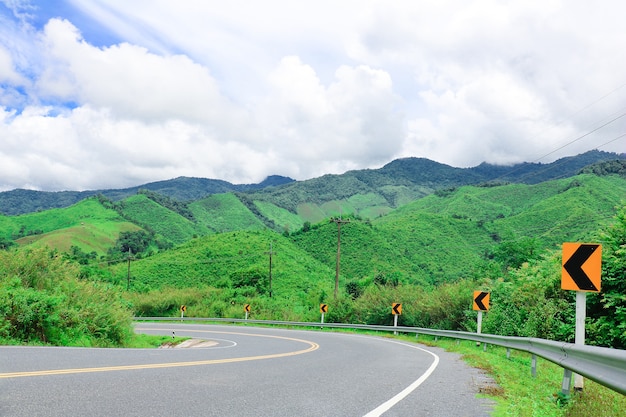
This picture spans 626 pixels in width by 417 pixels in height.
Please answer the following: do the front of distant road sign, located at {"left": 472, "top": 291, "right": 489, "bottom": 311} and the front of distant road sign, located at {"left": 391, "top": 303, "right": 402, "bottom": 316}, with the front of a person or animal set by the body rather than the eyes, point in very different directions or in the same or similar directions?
same or similar directions

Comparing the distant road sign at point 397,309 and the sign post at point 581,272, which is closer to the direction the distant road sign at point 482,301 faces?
the sign post

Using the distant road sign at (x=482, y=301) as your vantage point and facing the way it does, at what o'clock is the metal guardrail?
The metal guardrail is roughly at 12 o'clock from the distant road sign.

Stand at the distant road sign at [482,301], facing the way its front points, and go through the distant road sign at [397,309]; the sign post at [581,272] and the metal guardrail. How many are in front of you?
2

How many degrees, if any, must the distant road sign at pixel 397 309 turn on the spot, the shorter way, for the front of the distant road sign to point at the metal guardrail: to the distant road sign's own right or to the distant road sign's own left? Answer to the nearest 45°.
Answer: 0° — it already faces it

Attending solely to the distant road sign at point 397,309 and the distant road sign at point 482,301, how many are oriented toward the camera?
2

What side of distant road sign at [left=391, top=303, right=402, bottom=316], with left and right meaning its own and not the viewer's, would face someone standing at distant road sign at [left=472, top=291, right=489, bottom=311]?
front

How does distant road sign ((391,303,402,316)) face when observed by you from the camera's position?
facing the viewer

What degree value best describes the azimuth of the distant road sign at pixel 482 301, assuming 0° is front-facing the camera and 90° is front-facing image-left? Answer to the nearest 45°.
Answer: approximately 0°

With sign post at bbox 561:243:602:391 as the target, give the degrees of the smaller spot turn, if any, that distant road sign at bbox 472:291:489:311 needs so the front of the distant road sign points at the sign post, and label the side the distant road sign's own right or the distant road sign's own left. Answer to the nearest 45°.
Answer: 0° — it already faces it

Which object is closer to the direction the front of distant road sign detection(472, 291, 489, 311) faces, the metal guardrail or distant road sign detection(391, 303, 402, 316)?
the metal guardrail
